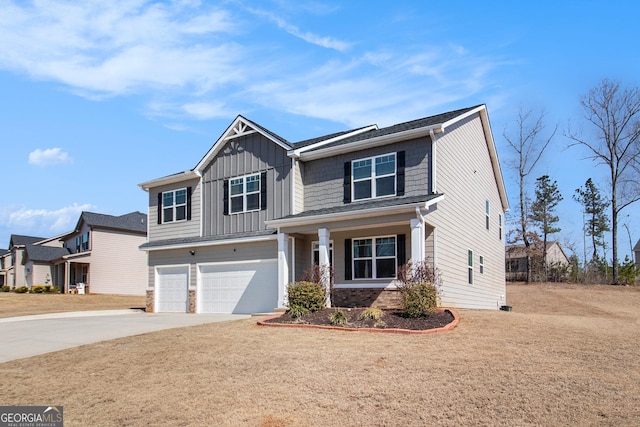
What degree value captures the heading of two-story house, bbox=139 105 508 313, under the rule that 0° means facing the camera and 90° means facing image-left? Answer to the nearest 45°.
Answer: approximately 45°

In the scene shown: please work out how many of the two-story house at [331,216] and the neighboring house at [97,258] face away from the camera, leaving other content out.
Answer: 0

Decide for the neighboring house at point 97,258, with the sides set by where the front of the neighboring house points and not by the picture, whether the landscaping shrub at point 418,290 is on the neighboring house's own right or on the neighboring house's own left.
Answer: on the neighboring house's own left

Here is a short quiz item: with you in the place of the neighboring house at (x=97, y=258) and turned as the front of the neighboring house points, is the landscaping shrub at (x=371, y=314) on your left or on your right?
on your left

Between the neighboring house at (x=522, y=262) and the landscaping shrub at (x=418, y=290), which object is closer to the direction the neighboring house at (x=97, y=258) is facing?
the landscaping shrub

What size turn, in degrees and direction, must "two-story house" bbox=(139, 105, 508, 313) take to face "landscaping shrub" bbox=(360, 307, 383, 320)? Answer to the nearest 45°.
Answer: approximately 45° to its left

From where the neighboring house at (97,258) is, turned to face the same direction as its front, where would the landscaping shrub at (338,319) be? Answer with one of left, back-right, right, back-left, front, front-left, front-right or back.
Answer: front-left

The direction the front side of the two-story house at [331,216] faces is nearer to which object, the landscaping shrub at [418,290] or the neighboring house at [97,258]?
the landscaping shrub

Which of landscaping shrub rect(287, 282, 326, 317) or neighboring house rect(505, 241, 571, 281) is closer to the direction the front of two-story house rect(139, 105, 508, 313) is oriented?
the landscaping shrub

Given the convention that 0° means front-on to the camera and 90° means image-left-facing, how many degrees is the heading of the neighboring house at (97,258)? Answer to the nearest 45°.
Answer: approximately 45°
